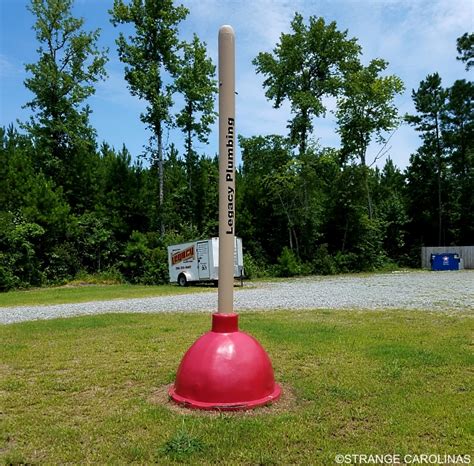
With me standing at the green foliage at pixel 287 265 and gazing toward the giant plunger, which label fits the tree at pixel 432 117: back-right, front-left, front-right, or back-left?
back-left

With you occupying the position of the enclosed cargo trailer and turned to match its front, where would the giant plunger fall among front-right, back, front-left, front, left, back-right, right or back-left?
front-right

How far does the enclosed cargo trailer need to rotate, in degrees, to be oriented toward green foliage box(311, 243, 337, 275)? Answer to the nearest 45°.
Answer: approximately 90° to its left

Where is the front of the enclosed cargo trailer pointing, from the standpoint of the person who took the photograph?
facing the viewer and to the right of the viewer

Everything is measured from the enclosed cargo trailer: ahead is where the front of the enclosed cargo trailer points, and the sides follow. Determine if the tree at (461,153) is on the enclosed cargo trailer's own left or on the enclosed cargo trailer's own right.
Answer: on the enclosed cargo trailer's own left
